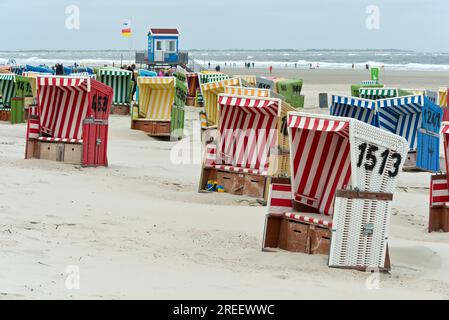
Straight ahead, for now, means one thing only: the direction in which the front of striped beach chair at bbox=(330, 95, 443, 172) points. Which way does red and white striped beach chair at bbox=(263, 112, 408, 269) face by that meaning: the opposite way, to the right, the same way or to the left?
the same way

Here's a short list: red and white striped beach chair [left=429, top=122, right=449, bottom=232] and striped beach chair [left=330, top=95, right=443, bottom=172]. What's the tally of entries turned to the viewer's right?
0

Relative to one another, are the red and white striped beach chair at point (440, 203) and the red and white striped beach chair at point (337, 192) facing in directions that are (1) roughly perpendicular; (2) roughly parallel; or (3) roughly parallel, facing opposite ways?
roughly parallel

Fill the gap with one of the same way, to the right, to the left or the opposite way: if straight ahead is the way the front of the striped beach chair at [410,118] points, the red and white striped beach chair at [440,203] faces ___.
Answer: the same way

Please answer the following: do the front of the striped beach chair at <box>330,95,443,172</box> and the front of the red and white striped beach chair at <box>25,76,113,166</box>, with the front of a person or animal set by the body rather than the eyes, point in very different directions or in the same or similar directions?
same or similar directions
